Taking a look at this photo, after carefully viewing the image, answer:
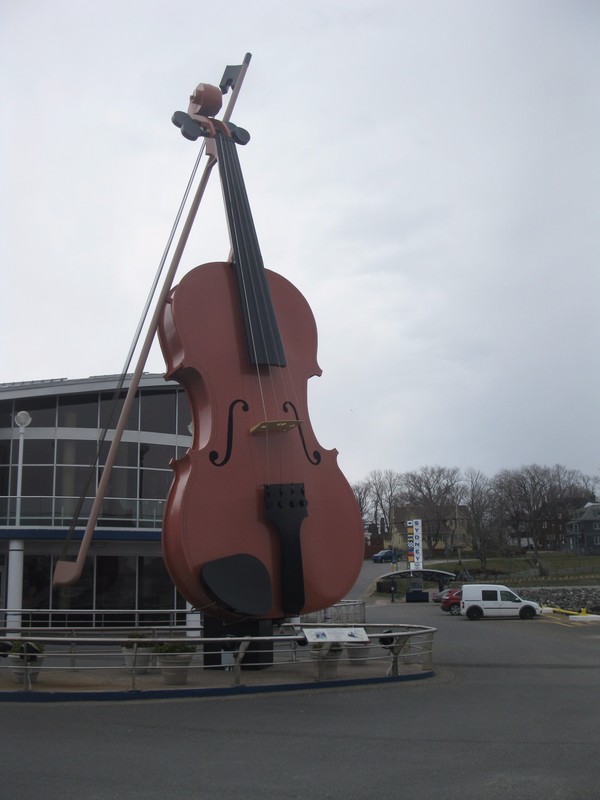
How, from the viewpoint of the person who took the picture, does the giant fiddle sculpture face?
facing the viewer and to the right of the viewer

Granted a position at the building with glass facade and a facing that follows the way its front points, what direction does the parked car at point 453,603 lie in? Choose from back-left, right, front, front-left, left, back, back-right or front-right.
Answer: back-left

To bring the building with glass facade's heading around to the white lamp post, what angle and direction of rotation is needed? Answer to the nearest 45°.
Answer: approximately 45° to its right

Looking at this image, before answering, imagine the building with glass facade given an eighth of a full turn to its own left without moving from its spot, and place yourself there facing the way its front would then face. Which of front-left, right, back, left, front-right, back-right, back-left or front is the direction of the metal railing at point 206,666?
front-right

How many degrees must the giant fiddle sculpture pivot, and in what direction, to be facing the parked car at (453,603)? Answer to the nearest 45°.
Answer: approximately 135° to its left

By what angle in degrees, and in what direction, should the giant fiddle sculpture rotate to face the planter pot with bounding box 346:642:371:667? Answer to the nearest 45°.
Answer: approximately 90° to its left

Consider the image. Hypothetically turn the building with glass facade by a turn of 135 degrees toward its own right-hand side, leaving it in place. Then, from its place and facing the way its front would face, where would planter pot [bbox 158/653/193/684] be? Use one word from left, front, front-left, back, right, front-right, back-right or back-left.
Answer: back-left

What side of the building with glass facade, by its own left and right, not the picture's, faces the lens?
front

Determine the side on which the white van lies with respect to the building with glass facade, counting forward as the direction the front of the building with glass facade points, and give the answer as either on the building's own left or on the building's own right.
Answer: on the building's own left

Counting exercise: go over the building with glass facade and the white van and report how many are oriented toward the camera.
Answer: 1

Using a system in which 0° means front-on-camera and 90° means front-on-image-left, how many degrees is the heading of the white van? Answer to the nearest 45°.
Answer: approximately 270°
